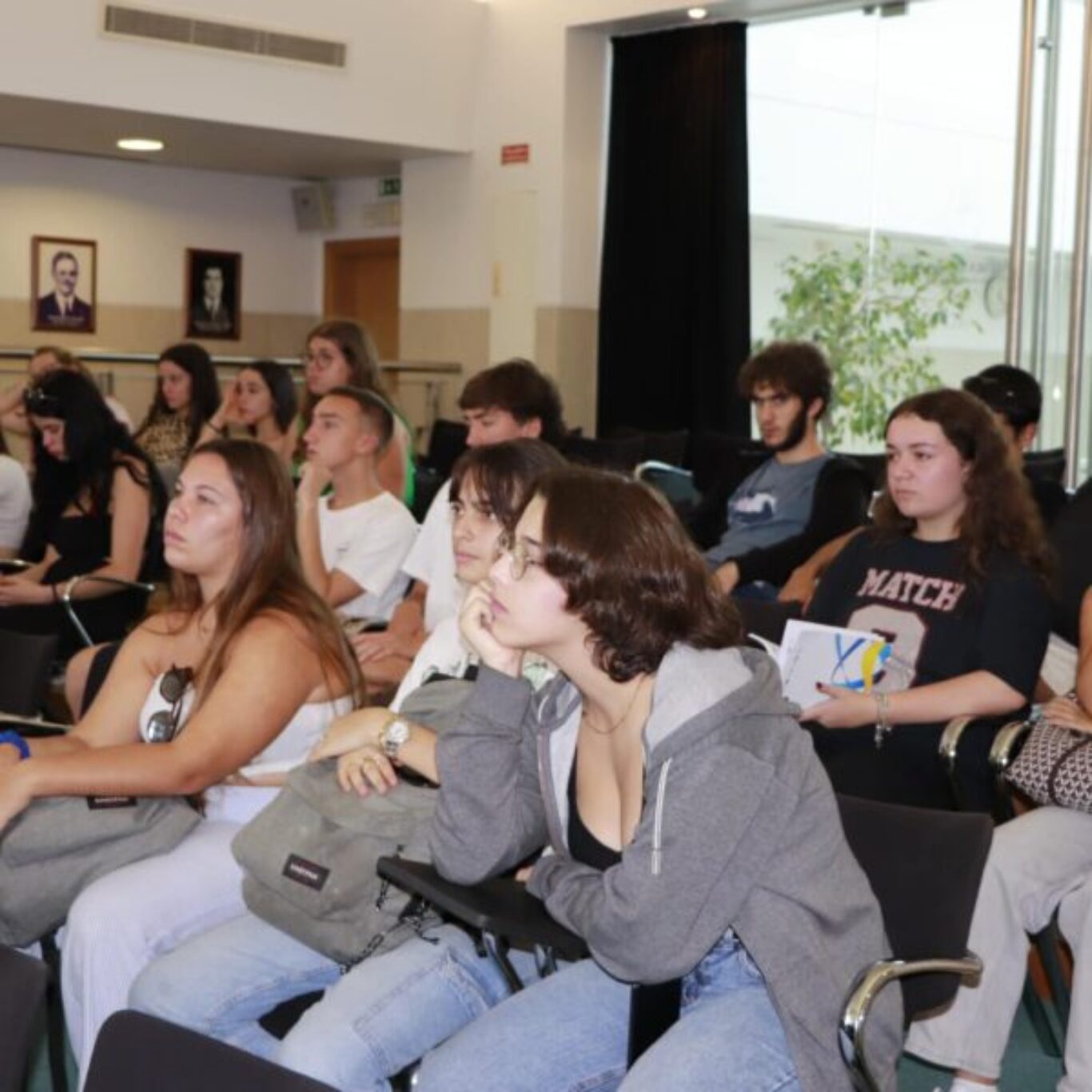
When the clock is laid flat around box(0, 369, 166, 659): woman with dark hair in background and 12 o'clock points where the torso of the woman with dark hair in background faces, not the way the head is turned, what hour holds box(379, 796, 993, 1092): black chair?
The black chair is roughly at 10 o'clock from the woman with dark hair in background.

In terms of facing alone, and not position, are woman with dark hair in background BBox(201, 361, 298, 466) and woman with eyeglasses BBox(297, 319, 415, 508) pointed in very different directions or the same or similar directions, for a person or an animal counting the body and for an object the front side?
same or similar directions

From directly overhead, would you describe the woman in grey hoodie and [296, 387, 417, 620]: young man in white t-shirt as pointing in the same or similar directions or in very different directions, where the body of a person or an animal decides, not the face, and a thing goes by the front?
same or similar directions

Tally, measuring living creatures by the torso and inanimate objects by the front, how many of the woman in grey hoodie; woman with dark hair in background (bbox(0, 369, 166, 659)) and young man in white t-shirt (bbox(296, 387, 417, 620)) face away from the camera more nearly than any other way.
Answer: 0

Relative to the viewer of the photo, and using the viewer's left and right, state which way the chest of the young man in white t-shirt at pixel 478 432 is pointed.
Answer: facing the viewer and to the left of the viewer

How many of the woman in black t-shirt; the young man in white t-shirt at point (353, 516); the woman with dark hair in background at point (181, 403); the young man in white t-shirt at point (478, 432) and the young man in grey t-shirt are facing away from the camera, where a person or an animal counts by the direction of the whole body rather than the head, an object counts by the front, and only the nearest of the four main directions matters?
0

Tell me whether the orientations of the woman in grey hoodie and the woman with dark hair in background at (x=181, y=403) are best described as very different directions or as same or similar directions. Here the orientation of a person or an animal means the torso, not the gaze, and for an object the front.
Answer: same or similar directions

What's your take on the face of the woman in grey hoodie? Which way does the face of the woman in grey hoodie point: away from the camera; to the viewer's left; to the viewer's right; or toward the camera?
to the viewer's left

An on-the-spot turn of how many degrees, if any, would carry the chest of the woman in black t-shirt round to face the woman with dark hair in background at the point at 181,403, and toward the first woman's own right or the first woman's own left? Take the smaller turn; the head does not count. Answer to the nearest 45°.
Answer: approximately 90° to the first woman's own right

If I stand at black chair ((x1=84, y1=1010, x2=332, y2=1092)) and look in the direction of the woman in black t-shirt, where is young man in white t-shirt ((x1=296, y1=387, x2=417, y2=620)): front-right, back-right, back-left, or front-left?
front-left

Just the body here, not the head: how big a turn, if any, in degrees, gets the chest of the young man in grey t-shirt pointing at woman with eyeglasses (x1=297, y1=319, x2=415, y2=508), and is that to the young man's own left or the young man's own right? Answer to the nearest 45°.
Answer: approximately 90° to the young man's own right

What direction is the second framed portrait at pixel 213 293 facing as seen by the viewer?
toward the camera

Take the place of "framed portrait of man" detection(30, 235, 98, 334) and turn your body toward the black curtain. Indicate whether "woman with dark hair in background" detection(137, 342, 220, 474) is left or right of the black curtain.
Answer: right

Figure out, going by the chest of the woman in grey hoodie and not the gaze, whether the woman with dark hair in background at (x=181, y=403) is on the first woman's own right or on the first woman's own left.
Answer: on the first woman's own right

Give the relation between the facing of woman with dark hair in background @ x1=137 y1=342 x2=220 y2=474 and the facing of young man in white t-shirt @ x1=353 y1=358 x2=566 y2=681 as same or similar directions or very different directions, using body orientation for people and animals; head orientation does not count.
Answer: same or similar directions

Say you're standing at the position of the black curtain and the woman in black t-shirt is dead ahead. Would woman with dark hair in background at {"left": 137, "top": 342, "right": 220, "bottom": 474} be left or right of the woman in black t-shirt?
right
